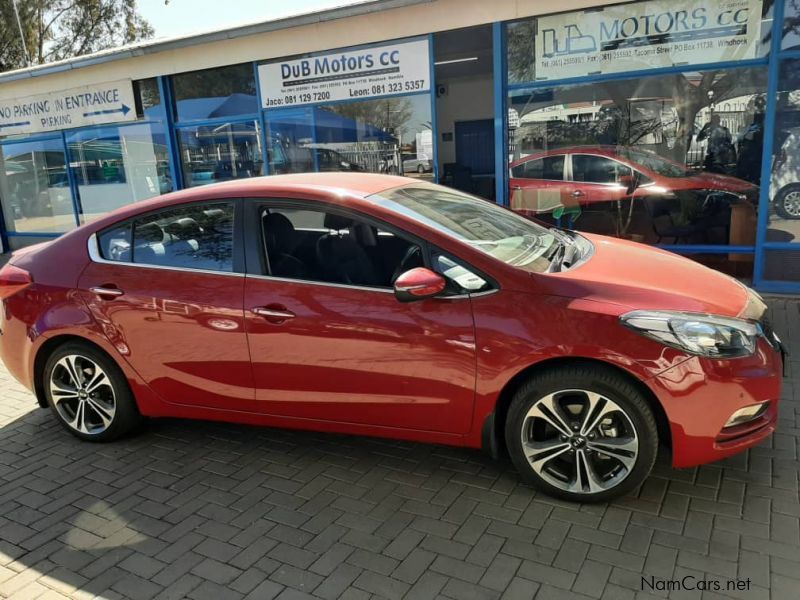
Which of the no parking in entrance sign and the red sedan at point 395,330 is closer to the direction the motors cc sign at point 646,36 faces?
the red sedan

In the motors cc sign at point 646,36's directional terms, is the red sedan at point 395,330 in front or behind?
in front

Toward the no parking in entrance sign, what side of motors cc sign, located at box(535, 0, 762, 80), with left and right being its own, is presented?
right

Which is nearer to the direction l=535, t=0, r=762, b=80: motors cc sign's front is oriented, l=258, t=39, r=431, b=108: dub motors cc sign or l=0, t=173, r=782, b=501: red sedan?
the red sedan

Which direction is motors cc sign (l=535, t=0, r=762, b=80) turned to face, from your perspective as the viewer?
facing the viewer

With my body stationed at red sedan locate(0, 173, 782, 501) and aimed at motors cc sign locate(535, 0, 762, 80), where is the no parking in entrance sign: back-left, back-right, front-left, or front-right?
front-left

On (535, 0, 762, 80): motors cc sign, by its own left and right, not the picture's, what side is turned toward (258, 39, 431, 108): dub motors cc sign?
right

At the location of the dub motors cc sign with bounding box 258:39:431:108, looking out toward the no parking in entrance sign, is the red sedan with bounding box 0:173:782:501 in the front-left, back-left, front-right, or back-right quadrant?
back-left
